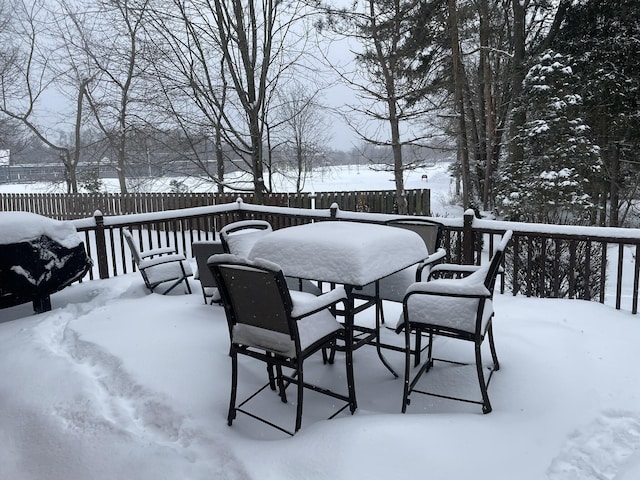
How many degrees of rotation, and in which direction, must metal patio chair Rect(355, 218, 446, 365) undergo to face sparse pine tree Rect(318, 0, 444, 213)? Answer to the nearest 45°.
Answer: approximately 135° to its right

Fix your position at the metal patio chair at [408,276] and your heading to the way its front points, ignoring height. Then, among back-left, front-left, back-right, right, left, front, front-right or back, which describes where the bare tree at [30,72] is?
right

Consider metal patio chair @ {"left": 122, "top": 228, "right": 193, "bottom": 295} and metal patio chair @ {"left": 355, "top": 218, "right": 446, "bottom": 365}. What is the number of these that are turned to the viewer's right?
1

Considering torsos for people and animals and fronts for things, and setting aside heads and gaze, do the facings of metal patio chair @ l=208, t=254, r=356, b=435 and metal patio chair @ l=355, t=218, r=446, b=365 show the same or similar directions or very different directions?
very different directions

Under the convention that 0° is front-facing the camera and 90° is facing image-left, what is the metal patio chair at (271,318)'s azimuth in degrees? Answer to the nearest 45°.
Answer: approximately 225°

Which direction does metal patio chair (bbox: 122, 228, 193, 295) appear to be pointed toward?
to the viewer's right

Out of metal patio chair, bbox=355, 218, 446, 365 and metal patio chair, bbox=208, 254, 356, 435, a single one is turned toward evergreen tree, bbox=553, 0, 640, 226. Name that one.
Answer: metal patio chair, bbox=208, 254, 356, 435

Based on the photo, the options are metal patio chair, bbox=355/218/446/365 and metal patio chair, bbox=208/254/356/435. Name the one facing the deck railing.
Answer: metal patio chair, bbox=208/254/356/435

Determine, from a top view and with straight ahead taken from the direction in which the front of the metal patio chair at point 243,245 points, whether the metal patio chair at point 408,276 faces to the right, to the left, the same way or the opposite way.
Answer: to the right

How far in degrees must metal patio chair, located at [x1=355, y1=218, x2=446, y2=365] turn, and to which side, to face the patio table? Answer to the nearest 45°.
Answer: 0° — it already faces it

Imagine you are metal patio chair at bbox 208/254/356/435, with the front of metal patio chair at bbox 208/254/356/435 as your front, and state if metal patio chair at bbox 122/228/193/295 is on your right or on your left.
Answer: on your left

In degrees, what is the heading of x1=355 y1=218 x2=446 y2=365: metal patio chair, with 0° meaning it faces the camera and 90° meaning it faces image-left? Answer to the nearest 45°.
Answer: approximately 45°

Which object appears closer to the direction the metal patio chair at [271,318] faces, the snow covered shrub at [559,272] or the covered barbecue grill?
the snow covered shrub

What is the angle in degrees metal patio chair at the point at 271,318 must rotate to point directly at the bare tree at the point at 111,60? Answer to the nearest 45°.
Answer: approximately 45° to its left

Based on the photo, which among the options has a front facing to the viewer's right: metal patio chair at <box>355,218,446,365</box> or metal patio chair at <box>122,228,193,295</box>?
metal patio chair at <box>122,228,193,295</box>
